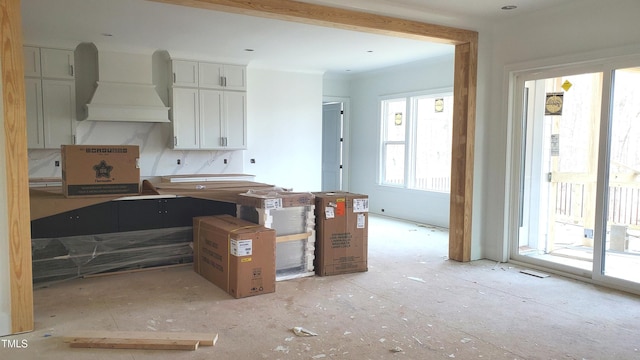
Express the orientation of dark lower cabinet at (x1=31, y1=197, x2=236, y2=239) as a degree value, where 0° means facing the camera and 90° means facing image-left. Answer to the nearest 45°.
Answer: approximately 0°

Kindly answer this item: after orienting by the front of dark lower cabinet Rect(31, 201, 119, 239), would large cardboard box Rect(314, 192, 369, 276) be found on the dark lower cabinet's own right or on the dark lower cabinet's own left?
on the dark lower cabinet's own left

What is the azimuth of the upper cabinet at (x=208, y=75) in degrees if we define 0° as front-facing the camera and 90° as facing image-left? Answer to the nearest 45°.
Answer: approximately 0°

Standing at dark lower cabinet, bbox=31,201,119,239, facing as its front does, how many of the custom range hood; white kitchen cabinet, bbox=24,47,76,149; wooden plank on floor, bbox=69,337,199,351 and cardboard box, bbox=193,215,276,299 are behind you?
2

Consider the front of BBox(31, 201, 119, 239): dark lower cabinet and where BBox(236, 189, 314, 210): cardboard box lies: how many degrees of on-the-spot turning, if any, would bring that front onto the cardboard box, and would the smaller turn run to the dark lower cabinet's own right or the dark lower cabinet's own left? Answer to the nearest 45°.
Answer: approximately 45° to the dark lower cabinet's own left

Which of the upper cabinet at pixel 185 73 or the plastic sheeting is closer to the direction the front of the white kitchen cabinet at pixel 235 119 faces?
the plastic sheeting

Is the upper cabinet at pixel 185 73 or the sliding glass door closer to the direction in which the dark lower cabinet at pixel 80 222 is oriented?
the sliding glass door

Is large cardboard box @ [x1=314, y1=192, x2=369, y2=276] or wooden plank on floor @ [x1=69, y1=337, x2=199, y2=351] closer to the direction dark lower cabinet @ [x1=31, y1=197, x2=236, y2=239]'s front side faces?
the wooden plank on floor

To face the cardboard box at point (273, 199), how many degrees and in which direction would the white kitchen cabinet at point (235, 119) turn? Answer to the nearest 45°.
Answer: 0° — it already faces it
